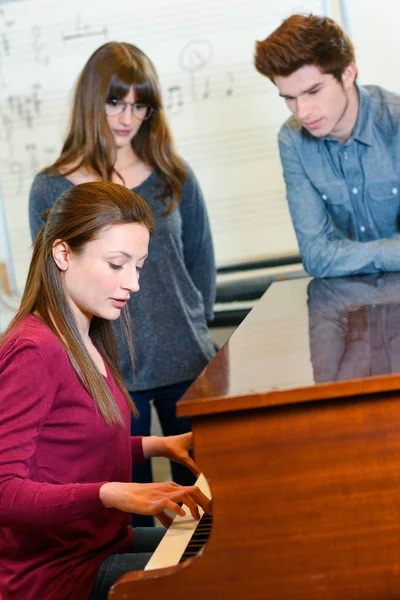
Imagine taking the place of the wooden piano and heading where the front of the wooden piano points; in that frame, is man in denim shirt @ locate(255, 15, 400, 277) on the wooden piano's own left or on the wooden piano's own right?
on the wooden piano's own right

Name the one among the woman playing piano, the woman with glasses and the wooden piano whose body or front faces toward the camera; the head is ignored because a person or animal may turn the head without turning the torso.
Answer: the woman with glasses

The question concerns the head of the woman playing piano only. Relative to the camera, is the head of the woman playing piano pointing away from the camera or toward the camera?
toward the camera

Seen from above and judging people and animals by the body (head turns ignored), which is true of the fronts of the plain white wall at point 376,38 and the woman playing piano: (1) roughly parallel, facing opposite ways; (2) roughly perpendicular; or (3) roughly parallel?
roughly perpendicular

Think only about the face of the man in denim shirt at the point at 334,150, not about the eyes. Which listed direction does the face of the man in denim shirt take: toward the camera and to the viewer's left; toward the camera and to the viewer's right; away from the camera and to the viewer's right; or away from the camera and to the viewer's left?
toward the camera and to the viewer's left

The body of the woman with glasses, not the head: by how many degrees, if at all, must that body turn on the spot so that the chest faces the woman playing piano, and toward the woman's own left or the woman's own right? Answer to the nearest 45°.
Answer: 0° — they already face them

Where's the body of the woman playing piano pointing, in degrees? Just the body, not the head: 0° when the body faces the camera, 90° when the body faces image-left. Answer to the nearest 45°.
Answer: approximately 270°

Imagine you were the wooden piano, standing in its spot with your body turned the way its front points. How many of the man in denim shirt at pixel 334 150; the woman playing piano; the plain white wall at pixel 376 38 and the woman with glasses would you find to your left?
0

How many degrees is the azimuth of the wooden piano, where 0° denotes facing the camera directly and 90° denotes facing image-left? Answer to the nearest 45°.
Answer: approximately 90°

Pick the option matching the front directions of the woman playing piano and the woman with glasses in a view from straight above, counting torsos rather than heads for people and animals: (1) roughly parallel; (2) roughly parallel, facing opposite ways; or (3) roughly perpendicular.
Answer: roughly perpendicular

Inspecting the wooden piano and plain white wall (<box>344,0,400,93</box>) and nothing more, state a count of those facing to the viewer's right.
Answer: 0

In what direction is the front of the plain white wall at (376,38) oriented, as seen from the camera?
facing the viewer

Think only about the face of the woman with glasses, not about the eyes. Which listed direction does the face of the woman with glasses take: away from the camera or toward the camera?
toward the camera

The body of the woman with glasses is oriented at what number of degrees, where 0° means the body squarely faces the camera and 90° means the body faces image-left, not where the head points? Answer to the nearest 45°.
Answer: approximately 0°

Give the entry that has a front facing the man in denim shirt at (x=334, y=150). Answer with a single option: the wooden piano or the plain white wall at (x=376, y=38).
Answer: the plain white wall

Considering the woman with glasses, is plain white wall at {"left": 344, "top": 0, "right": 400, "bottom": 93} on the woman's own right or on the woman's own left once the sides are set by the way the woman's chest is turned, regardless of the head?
on the woman's own left
